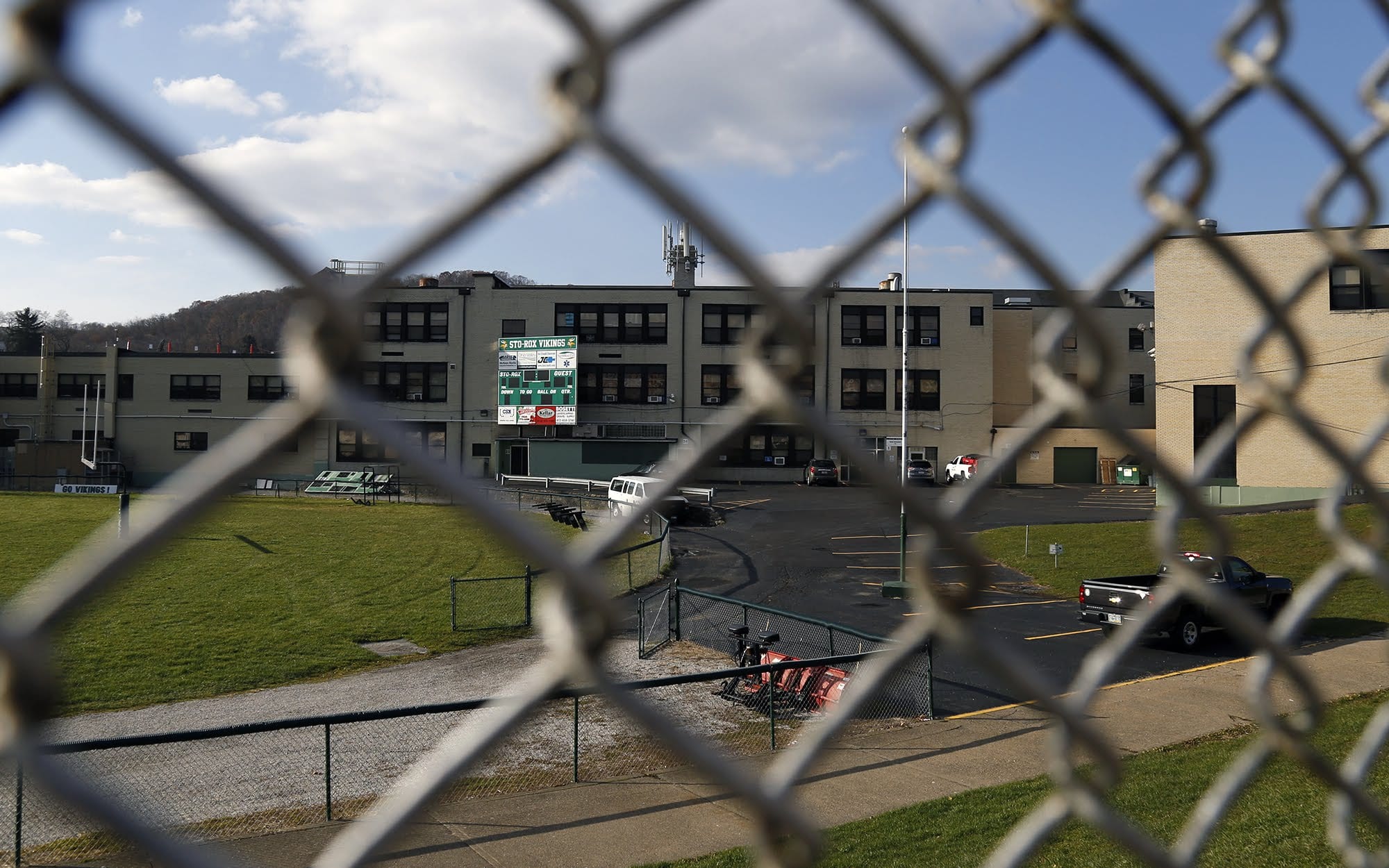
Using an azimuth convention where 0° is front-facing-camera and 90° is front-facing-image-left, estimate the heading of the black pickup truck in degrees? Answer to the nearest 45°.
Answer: approximately 225°

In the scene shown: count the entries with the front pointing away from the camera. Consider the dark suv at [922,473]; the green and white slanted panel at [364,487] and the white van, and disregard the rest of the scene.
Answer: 1

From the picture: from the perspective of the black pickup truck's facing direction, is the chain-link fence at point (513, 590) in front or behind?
behind

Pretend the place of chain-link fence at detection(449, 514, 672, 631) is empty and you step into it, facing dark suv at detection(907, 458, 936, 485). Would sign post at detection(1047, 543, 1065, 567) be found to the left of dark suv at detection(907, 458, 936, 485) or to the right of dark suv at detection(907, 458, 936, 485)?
right

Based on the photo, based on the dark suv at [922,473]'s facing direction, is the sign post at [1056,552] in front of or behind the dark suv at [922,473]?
behind

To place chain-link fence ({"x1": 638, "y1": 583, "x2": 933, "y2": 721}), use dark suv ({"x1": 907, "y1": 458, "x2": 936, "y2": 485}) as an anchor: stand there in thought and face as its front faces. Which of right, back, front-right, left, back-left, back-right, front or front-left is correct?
back

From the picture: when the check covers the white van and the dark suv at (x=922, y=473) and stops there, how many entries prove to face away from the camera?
1

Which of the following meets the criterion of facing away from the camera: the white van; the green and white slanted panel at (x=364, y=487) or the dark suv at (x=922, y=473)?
the dark suv

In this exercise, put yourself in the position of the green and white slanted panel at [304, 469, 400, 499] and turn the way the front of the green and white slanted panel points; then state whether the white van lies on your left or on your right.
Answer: on your left

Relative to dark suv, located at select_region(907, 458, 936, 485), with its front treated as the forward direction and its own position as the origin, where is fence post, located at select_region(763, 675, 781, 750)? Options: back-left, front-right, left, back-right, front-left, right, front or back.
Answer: back

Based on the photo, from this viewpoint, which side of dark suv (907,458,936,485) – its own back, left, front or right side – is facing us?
back

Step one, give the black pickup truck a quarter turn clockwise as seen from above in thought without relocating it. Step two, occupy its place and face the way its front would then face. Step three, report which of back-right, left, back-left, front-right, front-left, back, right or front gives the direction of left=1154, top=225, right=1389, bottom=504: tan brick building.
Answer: back-left

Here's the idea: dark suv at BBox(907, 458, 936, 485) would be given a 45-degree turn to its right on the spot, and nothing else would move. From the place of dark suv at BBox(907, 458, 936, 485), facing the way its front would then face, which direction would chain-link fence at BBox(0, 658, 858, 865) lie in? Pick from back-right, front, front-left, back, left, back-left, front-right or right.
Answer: back-right

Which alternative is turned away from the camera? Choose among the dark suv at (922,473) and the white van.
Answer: the dark suv

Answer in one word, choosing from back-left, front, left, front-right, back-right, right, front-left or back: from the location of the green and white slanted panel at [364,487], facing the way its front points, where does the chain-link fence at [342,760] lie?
front-left
